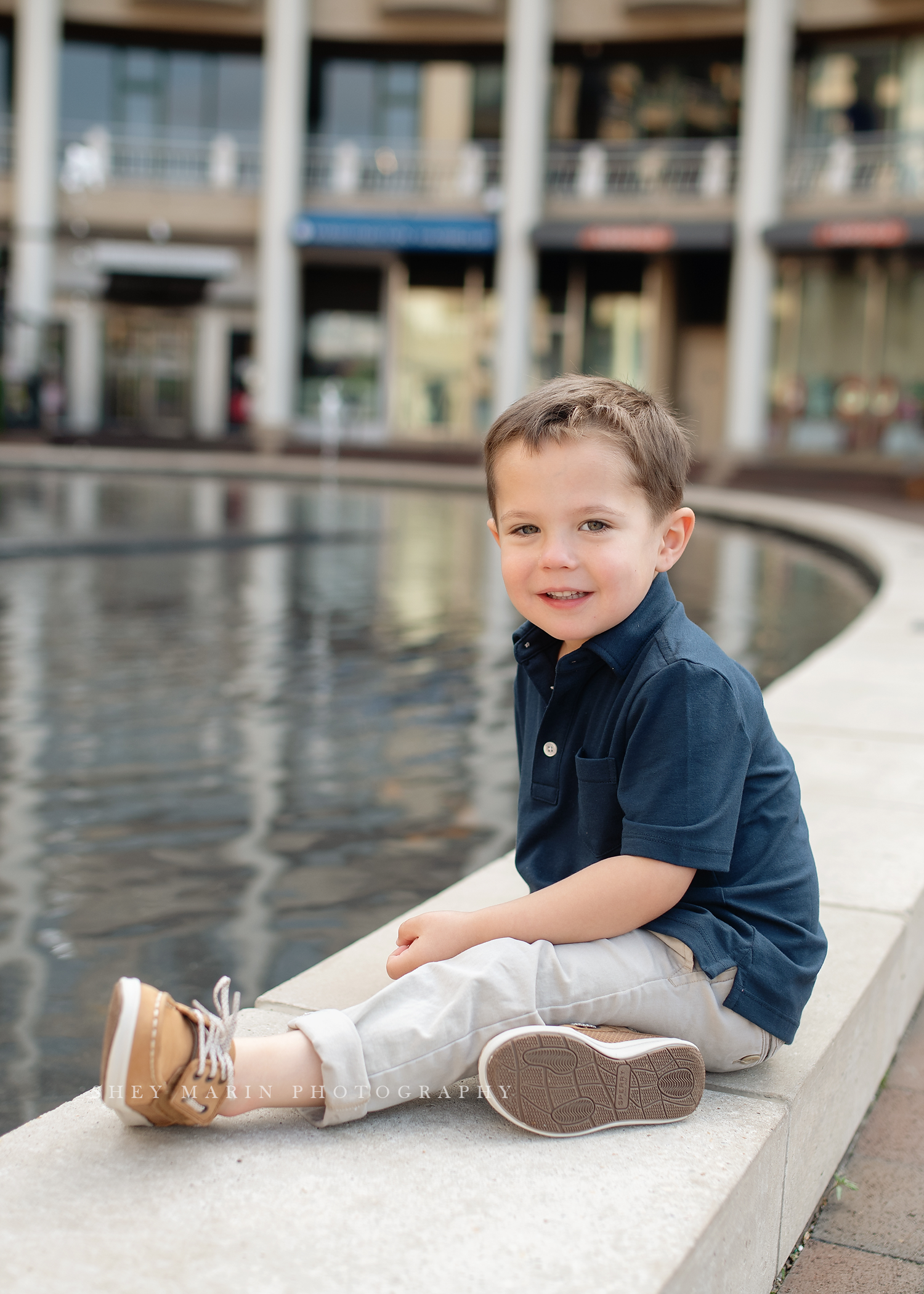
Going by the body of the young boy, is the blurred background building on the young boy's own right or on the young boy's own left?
on the young boy's own right

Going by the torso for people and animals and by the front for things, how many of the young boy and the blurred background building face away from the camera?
0

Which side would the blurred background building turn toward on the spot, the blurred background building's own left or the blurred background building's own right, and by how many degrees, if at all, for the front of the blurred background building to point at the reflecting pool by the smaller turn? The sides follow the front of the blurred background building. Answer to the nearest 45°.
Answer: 0° — it already faces it

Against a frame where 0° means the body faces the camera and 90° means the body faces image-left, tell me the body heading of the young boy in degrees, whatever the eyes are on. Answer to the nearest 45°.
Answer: approximately 45°

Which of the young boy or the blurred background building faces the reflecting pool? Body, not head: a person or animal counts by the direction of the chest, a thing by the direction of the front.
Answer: the blurred background building

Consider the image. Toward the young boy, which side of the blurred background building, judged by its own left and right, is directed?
front

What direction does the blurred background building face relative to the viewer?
toward the camera
